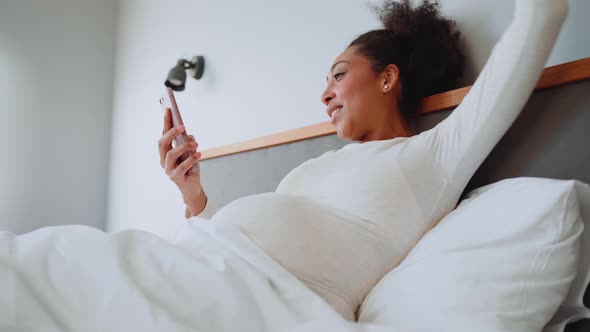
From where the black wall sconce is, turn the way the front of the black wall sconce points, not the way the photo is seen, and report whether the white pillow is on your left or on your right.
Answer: on your left

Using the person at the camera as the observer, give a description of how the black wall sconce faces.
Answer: facing the viewer and to the left of the viewer

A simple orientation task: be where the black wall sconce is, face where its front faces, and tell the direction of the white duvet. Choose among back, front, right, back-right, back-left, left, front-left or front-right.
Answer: front-left

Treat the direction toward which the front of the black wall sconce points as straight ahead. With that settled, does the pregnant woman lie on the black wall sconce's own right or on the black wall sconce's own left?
on the black wall sconce's own left
